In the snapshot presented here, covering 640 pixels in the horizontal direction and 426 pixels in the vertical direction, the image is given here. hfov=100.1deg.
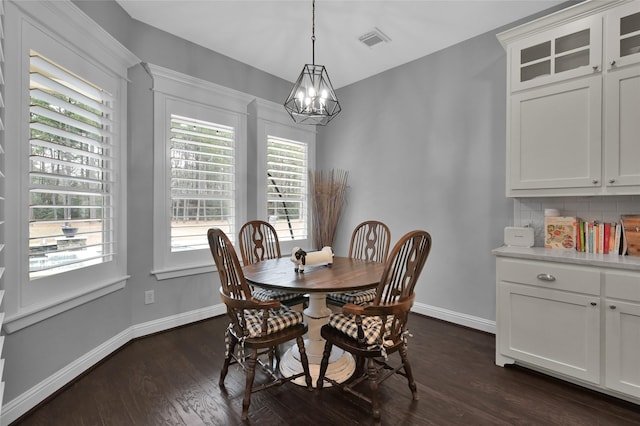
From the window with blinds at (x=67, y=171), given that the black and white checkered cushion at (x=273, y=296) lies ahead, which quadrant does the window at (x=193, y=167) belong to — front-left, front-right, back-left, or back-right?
front-left

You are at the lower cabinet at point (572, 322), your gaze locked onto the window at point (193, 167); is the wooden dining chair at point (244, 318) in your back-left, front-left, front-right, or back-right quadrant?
front-left

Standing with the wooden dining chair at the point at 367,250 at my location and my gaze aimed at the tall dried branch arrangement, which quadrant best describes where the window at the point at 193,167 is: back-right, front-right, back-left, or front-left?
front-left

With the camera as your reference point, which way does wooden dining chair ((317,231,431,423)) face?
facing away from the viewer and to the left of the viewer

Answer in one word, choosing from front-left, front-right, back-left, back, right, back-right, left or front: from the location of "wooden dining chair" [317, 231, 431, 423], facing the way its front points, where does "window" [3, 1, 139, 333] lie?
front-left

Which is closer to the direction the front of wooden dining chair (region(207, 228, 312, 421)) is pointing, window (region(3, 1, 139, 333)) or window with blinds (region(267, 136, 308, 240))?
the window with blinds

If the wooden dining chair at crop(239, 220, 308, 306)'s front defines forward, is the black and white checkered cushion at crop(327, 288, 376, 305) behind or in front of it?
in front

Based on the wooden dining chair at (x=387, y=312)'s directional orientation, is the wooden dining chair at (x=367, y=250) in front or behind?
in front

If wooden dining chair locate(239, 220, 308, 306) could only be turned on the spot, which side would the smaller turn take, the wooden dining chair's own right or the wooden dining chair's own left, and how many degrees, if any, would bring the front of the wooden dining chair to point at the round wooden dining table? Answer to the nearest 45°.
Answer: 0° — it already faces it

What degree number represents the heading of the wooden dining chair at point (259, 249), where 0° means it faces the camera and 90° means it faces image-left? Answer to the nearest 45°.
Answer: approximately 315°

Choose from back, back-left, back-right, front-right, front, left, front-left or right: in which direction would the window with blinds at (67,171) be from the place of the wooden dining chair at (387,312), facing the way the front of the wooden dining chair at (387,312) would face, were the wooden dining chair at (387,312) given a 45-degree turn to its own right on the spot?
left

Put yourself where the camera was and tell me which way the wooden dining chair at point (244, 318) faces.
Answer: facing away from the viewer and to the right of the viewer

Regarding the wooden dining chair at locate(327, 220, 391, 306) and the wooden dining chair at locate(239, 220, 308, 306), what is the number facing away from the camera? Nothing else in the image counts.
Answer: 0

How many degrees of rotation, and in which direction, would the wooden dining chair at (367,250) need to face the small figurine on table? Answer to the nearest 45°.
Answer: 0° — it already faces it

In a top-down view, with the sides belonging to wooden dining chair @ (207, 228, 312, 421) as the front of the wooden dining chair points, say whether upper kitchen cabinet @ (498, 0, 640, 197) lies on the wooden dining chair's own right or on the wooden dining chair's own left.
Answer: on the wooden dining chair's own right

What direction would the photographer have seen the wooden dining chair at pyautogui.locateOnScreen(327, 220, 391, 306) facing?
facing the viewer and to the left of the viewer

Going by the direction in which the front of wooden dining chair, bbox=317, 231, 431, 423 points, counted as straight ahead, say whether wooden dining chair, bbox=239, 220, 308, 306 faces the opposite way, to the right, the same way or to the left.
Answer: the opposite way

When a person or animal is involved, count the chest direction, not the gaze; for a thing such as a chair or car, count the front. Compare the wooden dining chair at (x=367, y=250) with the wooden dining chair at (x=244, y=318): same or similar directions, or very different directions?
very different directions

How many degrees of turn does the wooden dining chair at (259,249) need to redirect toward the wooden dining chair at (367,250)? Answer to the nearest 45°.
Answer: approximately 45° to its left

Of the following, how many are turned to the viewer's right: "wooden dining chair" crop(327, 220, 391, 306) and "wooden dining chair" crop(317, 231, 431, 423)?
0
